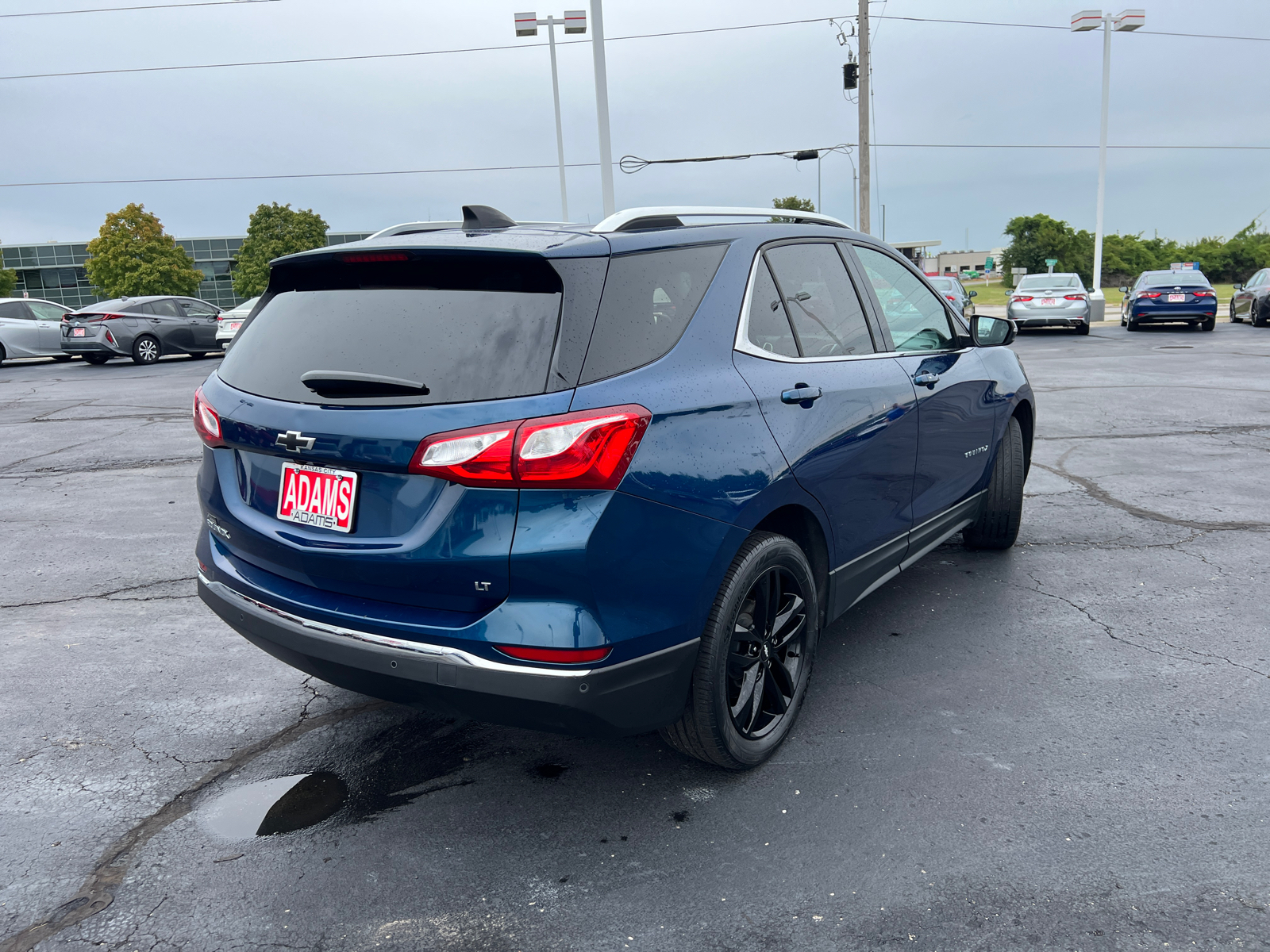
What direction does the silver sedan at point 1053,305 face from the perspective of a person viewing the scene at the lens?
facing away from the viewer

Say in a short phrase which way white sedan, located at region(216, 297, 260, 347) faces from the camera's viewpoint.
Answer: facing away from the viewer and to the right of the viewer

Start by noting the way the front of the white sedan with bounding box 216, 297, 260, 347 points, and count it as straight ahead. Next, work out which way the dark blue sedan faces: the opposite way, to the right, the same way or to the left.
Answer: the same way

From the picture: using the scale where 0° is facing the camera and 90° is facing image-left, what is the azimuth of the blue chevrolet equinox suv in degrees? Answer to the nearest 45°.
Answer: approximately 225°

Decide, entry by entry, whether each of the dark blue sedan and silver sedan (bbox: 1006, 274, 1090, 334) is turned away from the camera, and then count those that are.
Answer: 2

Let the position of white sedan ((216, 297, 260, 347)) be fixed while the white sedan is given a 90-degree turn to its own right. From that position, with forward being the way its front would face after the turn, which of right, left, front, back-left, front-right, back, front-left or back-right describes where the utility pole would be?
front-left

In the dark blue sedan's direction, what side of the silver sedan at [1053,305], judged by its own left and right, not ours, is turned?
right

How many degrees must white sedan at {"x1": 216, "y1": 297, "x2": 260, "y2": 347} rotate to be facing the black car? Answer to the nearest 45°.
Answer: approximately 45° to its right

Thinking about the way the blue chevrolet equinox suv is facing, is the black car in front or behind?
in front

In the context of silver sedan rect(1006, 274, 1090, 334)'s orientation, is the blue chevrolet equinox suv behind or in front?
behind

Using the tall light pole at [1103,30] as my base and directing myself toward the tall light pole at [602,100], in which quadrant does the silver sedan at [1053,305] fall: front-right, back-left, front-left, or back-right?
front-left

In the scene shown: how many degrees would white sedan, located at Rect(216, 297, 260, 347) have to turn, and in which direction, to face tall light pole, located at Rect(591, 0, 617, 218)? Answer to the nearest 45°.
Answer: approximately 90° to its right

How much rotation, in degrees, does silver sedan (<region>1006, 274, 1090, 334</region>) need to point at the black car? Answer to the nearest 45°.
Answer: approximately 45° to its right

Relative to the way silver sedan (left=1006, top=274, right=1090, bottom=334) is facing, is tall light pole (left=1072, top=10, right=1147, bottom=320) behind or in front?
in front

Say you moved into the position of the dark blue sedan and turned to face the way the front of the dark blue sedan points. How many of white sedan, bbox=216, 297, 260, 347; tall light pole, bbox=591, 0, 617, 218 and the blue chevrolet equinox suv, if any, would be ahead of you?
0

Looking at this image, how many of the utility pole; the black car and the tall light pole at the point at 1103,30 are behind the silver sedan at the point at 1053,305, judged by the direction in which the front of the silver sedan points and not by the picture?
0

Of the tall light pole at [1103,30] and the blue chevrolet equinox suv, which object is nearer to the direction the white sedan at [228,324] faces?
the tall light pole

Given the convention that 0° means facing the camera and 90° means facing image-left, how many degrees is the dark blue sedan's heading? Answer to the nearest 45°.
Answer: approximately 180°
